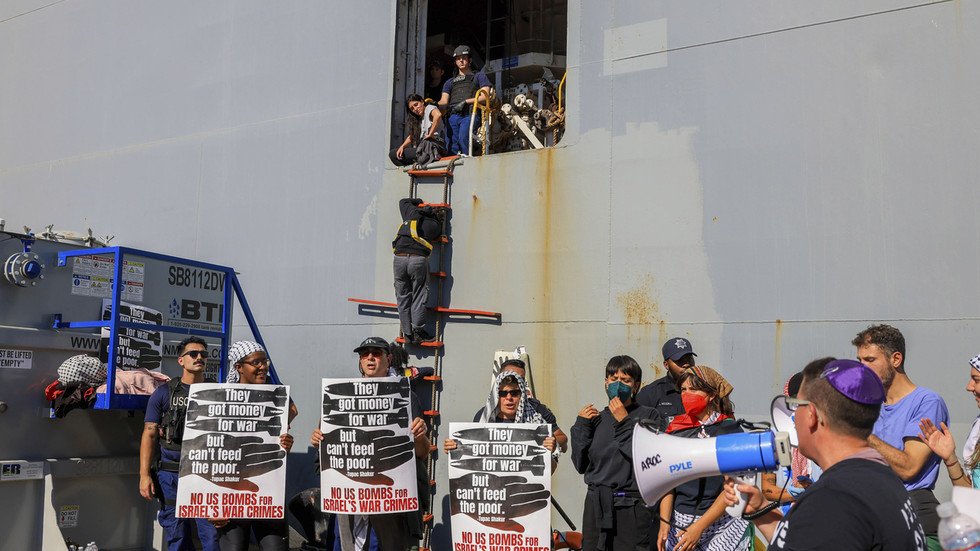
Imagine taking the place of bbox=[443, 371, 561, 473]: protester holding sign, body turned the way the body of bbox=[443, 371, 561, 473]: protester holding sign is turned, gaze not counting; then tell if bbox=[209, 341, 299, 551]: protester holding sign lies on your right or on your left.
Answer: on your right

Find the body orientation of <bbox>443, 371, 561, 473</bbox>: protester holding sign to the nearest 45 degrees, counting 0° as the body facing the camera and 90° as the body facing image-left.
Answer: approximately 0°

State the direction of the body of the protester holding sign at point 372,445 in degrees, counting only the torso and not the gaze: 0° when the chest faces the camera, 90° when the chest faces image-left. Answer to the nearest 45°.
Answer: approximately 0°

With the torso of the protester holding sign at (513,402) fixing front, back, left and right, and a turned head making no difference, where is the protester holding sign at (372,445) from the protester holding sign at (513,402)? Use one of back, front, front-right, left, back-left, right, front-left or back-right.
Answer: right

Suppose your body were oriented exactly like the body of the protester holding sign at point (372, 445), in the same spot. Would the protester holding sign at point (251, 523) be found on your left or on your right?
on your right

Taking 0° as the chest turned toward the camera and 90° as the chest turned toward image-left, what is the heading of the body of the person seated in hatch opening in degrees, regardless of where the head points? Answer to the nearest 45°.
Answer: approximately 45°

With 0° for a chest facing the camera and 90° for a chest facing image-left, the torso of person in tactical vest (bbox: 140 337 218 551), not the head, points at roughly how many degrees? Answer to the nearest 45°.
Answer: approximately 315°
